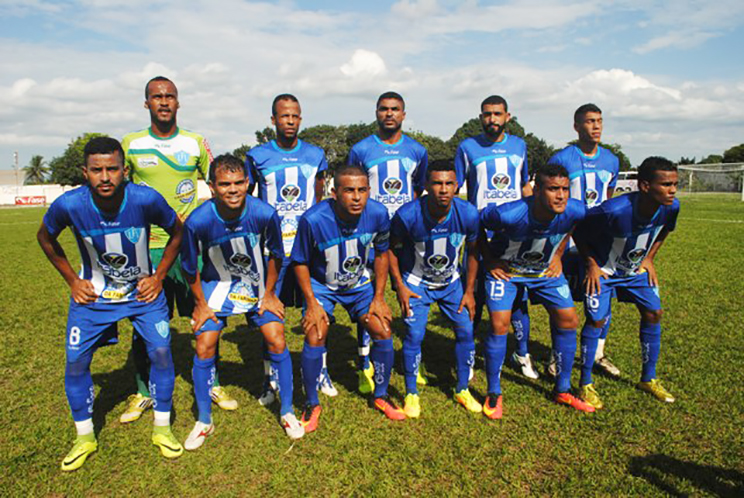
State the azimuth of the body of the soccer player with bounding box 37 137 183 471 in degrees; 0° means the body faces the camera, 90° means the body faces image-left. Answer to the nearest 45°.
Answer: approximately 0°

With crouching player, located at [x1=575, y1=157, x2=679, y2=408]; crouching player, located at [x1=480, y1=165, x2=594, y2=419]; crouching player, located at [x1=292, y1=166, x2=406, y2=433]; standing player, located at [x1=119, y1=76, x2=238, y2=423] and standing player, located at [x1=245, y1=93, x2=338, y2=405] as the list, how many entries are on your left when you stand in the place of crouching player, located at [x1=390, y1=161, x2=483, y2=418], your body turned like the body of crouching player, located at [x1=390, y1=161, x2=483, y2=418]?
2

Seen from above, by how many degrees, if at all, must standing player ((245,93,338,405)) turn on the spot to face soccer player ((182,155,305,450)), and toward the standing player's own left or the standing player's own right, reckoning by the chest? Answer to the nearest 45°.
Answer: approximately 45° to the standing player's own right

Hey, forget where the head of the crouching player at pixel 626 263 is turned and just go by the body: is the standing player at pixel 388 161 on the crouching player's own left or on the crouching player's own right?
on the crouching player's own right

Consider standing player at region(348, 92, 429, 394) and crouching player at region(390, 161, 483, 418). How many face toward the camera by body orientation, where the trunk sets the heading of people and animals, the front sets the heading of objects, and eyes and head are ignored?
2

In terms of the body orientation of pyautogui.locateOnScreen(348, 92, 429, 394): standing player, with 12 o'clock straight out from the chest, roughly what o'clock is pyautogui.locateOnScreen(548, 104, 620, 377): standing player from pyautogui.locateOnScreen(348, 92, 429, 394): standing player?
pyautogui.locateOnScreen(548, 104, 620, 377): standing player is roughly at 9 o'clock from pyautogui.locateOnScreen(348, 92, 429, 394): standing player.

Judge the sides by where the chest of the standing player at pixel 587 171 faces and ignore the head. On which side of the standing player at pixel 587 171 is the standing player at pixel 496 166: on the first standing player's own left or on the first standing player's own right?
on the first standing player's own right

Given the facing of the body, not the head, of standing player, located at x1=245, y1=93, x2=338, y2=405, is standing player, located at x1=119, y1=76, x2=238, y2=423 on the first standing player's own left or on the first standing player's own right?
on the first standing player's own right

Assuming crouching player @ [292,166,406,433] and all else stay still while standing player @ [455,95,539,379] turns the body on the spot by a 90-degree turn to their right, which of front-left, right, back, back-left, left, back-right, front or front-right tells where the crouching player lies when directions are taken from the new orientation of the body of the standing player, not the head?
front-left
